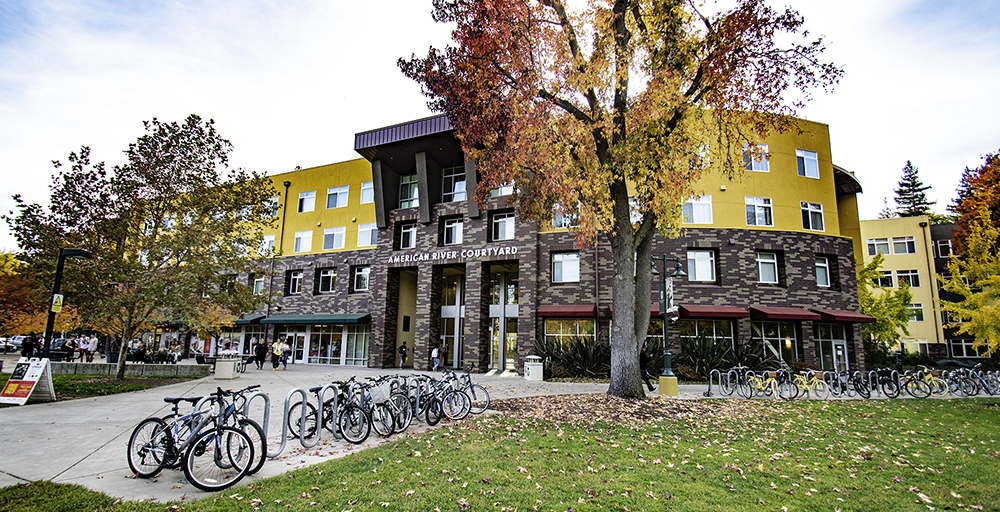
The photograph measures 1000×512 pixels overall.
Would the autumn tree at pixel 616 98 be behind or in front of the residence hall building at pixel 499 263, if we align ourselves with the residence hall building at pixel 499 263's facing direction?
in front

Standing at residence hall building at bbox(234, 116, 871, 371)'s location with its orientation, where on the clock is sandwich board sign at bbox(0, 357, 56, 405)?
The sandwich board sign is roughly at 1 o'clock from the residence hall building.

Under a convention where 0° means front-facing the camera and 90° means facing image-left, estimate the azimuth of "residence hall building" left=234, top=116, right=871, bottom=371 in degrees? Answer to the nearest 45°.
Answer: approximately 0°

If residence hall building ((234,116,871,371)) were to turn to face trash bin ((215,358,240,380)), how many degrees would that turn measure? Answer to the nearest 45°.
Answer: approximately 45° to its right

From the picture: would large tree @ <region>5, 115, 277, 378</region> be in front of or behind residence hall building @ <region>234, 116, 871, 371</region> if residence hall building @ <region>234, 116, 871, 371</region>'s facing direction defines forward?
in front

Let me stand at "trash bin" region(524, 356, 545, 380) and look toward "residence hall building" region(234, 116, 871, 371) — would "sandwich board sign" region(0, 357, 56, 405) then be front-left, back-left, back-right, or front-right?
back-left
